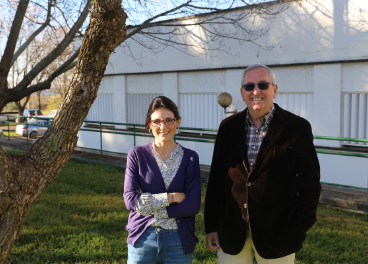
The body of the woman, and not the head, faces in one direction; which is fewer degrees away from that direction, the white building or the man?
the man

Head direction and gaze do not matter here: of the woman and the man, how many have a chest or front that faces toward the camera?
2

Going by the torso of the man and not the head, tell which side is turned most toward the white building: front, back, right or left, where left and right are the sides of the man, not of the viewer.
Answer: back

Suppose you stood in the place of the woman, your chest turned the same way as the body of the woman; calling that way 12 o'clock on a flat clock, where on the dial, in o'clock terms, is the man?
The man is roughly at 9 o'clock from the woman.

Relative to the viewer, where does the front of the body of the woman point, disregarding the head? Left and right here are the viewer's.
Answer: facing the viewer

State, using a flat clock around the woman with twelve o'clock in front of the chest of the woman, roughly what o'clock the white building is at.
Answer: The white building is roughly at 7 o'clock from the woman.

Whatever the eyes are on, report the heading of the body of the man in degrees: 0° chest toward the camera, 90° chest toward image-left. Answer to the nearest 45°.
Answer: approximately 0°

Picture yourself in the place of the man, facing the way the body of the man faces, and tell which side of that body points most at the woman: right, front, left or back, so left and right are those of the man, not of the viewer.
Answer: right

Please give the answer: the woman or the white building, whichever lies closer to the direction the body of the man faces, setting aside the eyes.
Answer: the woman

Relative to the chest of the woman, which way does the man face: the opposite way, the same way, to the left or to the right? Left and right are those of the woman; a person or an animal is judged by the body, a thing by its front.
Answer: the same way

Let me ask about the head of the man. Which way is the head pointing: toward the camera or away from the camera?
toward the camera

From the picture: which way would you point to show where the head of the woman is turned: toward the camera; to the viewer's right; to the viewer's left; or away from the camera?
toward the camera
